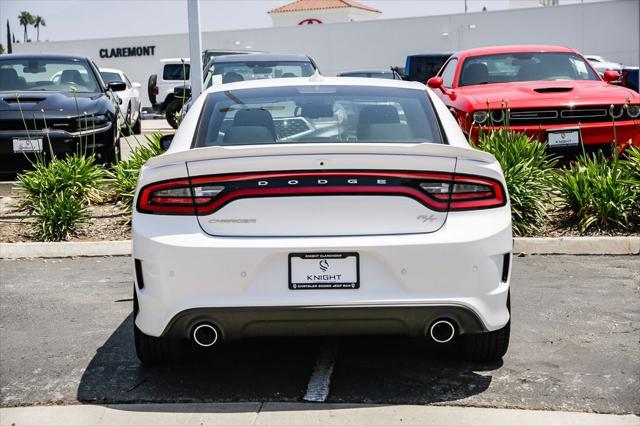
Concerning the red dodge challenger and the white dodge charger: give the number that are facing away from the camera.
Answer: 1

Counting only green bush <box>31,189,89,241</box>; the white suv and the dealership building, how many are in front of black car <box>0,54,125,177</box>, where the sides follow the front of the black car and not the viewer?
1

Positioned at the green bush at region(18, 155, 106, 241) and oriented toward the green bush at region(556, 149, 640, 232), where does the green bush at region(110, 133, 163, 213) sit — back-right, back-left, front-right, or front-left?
front-left

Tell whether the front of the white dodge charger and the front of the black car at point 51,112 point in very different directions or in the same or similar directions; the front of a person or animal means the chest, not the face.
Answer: very different directions

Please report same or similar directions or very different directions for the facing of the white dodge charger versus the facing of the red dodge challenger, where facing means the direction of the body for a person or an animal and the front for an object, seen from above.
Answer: very different directions

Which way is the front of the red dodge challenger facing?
toward the camera

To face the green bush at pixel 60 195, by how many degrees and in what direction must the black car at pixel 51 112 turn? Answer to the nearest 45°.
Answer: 0° — it already faces it

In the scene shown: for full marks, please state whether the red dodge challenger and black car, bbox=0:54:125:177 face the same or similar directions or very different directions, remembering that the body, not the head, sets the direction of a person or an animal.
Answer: same or similar directions

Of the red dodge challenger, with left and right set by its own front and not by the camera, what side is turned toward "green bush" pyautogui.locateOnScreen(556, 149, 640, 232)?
front

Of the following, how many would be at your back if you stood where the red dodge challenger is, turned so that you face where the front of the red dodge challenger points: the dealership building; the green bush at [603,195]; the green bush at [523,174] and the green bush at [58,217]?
1

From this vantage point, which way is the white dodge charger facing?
away from the camera

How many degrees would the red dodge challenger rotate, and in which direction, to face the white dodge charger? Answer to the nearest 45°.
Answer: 0° — it already faces it

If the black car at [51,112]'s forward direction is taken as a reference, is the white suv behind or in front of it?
behind

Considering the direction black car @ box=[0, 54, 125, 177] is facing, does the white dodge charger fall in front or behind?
in front

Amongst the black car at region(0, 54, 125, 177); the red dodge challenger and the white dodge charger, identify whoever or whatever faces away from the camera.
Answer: the white dodge charger

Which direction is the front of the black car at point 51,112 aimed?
toward the camera

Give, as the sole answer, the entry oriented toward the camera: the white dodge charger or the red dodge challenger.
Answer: the red dodge challenger

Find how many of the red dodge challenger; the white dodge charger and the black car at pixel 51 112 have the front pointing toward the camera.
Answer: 2

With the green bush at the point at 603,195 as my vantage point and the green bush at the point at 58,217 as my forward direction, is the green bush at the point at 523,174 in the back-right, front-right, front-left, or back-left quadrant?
front-right
